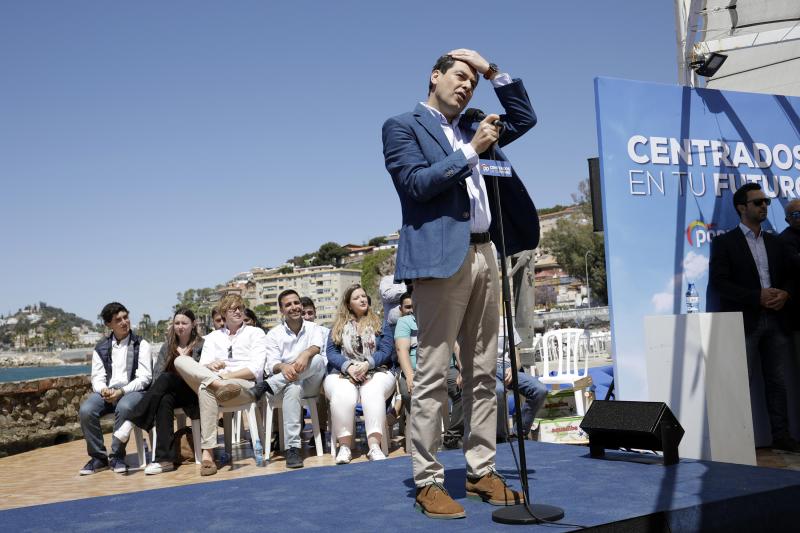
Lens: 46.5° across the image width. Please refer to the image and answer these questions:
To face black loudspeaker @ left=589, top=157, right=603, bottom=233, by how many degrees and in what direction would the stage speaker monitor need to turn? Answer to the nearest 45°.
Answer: approximately 135° to its right

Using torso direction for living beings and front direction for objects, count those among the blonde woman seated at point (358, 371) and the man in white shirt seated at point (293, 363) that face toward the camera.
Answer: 2

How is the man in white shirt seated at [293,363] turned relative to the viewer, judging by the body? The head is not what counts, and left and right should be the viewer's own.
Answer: facing the viewer

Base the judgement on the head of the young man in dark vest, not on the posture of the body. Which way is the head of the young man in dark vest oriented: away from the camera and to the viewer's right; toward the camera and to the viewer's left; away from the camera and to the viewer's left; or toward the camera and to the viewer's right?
toward the camera and to the viewer's right

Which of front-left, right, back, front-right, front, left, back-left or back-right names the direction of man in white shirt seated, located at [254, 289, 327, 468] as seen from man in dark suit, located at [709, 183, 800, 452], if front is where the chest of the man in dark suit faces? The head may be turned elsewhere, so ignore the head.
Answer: back-right

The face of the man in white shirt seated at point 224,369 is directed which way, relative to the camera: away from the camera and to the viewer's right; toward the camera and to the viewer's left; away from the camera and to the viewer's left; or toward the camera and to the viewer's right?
toward the camera and to the viewer's right

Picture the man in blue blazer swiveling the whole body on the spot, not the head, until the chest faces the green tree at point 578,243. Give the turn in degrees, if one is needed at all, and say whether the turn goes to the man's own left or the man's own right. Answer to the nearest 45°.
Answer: approximately 135° to the man's own left

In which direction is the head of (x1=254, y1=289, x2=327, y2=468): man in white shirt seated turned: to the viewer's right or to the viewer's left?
to the viewer's right

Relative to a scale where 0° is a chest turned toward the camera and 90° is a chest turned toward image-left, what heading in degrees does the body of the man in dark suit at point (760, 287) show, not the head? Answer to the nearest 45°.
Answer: approximately 315°

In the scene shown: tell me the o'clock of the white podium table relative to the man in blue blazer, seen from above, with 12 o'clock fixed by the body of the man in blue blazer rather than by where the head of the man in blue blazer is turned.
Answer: The white podium table is roughly at 9 o'clock from the man in blue blazer.
